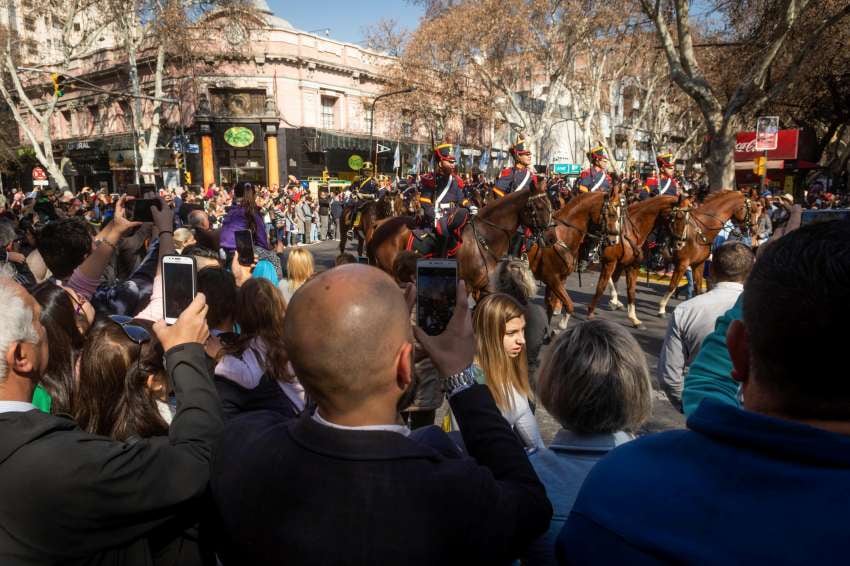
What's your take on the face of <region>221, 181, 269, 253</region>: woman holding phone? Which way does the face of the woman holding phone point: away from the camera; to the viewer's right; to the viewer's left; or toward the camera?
away from the camera

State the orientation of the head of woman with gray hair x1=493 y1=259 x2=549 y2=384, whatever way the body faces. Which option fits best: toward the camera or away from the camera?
away from the camera

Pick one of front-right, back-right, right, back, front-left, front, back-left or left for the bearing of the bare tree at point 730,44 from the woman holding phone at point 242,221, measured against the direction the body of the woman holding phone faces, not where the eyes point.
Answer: right

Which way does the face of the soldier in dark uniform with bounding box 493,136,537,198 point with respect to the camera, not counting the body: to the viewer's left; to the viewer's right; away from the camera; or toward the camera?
to the viewer's right

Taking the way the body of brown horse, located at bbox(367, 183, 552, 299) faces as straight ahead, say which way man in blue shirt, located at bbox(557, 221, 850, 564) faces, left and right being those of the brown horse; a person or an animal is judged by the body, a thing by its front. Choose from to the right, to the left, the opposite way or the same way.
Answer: to the left

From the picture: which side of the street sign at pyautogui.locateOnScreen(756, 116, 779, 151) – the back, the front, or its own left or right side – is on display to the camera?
front

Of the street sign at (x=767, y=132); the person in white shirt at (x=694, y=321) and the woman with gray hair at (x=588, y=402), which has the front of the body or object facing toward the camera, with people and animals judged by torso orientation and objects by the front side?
the street sign

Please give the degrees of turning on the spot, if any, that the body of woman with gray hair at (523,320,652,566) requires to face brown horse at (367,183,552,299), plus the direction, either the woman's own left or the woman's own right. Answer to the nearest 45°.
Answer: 0° — they already face it

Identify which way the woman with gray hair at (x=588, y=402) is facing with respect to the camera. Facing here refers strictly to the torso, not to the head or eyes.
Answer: away from the camera

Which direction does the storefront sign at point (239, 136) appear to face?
toward the camera

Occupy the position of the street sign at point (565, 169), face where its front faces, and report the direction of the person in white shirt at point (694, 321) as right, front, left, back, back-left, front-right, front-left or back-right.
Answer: front

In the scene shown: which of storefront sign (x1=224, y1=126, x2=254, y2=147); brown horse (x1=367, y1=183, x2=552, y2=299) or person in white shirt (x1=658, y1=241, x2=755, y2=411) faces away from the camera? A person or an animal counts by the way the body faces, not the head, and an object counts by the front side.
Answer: the person in white shirt

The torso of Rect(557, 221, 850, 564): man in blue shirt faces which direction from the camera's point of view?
away from the camera

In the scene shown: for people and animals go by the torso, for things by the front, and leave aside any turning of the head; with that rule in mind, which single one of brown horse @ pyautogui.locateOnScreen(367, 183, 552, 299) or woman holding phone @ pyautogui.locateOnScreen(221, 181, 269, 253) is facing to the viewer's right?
the brown horse

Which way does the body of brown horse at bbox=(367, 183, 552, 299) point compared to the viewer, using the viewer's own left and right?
facing to the right of the viewer

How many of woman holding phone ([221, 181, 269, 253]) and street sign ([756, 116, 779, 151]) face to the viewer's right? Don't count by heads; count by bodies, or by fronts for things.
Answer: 0

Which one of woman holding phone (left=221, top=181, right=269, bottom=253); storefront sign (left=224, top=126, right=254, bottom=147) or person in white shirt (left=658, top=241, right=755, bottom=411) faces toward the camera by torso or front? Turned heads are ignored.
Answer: the storefront sign

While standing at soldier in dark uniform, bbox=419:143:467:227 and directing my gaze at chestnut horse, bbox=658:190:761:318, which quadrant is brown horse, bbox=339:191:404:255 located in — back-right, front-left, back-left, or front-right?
back-left

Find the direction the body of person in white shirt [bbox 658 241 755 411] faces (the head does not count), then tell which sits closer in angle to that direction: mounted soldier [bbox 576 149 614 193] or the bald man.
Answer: the mounted soldier
